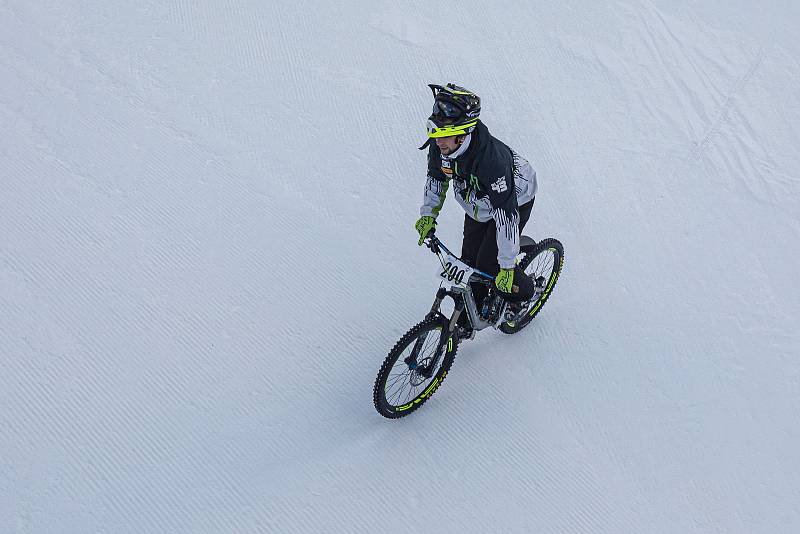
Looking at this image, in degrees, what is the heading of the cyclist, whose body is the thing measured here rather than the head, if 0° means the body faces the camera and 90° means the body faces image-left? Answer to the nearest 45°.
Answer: approximately 45°

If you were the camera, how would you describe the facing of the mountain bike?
facing the viewer and to the left of the viewer

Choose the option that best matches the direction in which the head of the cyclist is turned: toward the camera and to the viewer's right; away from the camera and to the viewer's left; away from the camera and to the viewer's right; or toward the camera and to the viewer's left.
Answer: toward the camera and to the viewer's left
